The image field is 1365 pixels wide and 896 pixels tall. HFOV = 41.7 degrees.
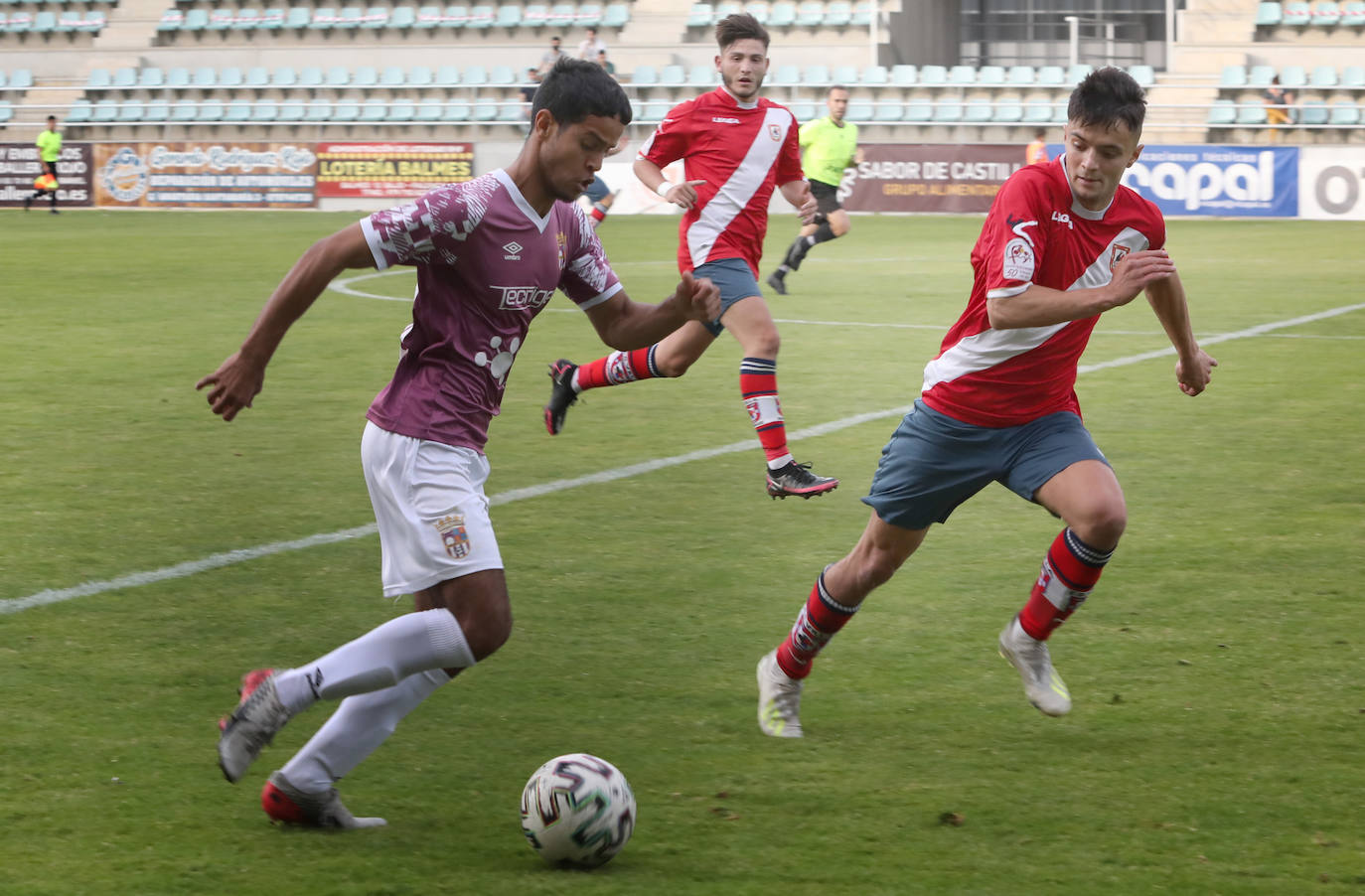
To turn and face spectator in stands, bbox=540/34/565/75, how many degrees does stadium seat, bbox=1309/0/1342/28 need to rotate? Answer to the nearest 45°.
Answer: approximately 90° to its right

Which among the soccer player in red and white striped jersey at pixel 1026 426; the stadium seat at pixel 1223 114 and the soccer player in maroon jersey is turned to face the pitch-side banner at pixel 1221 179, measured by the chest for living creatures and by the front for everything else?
the stadium seat

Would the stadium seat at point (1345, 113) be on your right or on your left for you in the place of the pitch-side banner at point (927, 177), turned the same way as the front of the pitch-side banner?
on your left

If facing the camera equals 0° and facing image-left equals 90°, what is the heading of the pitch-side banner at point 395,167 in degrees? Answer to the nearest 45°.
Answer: approximately 0°

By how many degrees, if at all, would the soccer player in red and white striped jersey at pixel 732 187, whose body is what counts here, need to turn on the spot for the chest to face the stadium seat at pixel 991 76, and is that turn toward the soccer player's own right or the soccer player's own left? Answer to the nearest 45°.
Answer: approximately 135° to the soccer player's own left

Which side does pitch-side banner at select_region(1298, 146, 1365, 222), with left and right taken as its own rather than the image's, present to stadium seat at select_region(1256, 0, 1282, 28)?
back

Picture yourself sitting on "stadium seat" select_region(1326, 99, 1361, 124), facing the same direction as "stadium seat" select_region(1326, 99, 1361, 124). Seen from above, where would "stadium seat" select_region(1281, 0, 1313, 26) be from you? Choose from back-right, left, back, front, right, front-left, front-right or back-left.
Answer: back
